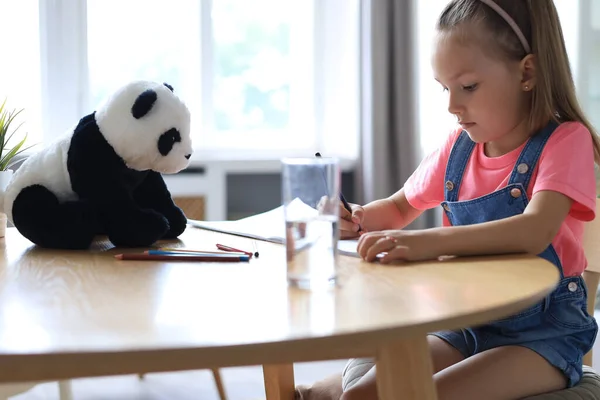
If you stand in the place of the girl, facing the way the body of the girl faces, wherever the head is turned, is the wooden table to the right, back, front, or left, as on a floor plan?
front

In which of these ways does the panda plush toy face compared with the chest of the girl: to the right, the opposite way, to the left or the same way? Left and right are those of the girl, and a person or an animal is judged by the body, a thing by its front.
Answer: the opposite way

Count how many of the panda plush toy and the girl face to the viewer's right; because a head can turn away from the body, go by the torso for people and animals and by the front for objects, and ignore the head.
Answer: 1

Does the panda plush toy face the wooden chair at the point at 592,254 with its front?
yes

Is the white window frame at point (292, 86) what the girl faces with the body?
no

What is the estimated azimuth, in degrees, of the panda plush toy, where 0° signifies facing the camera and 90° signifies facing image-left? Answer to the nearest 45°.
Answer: approximately 270°
